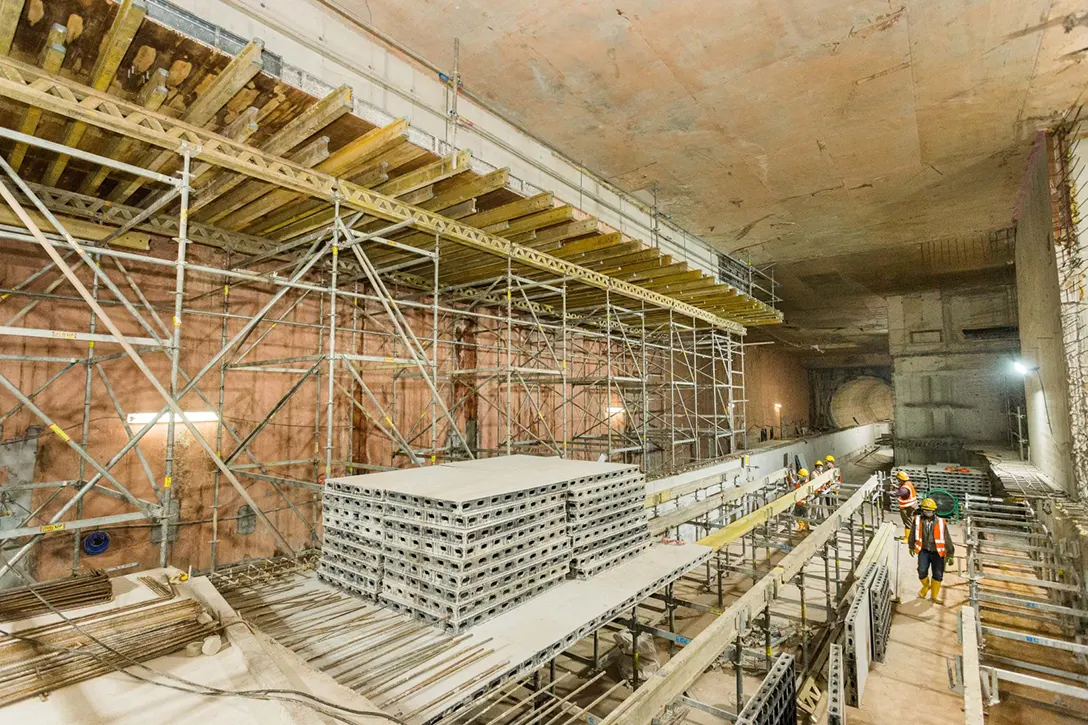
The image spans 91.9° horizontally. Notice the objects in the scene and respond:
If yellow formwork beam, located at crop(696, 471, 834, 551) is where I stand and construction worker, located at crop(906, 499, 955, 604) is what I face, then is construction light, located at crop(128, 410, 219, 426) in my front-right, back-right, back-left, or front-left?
back-right

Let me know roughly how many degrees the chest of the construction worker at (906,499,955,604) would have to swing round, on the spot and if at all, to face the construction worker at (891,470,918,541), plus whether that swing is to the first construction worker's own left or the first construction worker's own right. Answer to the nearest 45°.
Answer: approximately 180°

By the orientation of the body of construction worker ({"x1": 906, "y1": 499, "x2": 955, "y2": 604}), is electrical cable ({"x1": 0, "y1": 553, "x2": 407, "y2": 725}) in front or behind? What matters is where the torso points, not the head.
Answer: in front

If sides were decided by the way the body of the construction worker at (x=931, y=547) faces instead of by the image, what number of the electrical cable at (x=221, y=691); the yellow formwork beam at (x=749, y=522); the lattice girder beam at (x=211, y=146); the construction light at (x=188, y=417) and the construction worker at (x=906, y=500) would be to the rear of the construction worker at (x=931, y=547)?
1

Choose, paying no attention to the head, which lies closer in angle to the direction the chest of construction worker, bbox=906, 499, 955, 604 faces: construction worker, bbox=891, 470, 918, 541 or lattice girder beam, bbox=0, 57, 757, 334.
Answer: the lattice girder beam

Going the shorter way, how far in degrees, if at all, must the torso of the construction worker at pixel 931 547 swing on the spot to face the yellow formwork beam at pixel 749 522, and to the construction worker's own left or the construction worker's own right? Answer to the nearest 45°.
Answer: approximately 45° to the construction worker's own right

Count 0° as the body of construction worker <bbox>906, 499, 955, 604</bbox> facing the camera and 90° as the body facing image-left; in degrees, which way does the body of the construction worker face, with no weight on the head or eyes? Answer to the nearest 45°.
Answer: approximately 0°

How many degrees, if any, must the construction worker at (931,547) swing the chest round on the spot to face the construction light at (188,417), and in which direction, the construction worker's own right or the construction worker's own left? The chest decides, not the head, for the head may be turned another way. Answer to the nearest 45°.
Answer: approximately 45° to the construction worker's own right

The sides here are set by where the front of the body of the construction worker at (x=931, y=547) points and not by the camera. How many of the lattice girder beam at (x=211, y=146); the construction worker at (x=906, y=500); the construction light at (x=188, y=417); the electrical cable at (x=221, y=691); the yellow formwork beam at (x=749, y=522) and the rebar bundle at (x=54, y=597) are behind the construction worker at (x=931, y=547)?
1

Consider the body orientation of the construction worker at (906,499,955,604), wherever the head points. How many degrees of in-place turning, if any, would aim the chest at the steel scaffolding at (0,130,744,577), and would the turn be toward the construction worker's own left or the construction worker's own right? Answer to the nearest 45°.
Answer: approximately 45° to the construction worker's own right

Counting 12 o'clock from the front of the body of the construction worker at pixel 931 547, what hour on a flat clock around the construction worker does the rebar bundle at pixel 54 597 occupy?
The rebar bundle is roughly at 1 o'clock from the construction worker.

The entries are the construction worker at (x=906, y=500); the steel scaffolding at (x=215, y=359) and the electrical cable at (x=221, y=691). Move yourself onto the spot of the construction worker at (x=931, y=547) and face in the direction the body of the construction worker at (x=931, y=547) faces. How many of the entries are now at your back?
1

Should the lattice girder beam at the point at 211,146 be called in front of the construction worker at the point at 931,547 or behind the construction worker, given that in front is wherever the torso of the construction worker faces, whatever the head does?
in front
